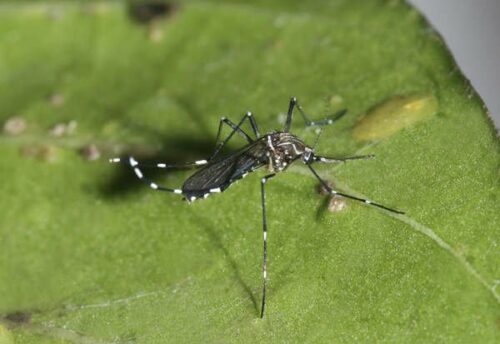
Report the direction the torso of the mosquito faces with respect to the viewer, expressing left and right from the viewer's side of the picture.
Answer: facing to the right of the viewer
